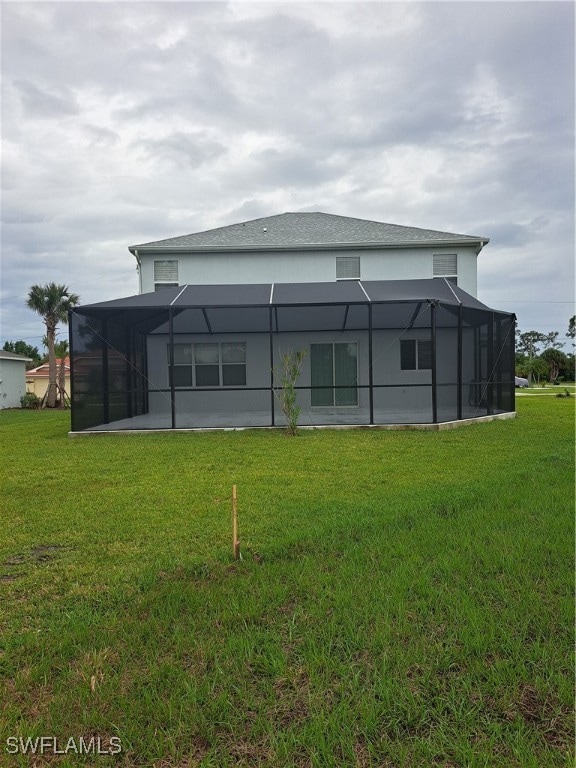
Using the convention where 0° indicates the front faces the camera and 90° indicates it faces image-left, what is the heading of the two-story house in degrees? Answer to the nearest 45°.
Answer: approximately 180°

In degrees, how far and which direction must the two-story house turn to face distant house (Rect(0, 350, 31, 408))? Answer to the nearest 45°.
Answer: approximately 45° to its left

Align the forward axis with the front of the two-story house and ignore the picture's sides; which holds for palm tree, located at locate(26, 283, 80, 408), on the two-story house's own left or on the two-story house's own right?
on the two-story house's own left
